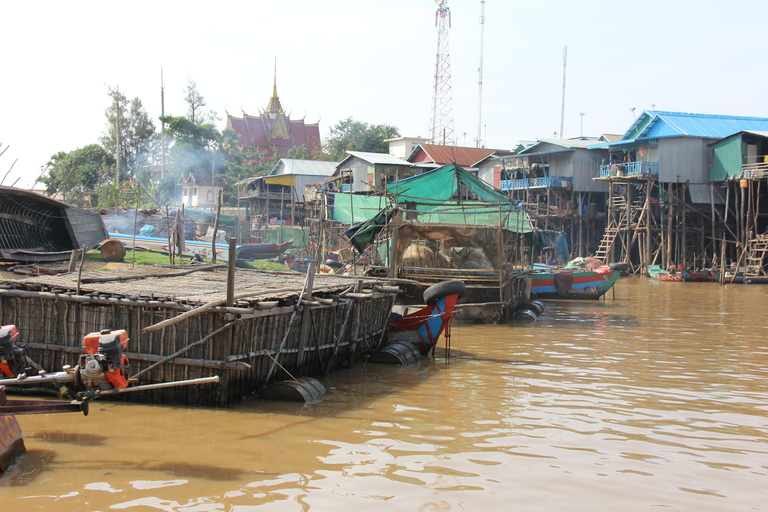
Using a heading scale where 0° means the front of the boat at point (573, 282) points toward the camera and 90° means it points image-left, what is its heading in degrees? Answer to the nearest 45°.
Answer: approximately 270°

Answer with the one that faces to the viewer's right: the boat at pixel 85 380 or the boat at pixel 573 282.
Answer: the boat at pixel 573 282

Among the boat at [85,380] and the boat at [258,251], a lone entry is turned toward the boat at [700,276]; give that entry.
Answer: the boat at [258,251]

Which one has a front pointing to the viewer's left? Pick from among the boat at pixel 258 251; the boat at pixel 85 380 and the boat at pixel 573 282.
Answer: the boat at pixel 85 380

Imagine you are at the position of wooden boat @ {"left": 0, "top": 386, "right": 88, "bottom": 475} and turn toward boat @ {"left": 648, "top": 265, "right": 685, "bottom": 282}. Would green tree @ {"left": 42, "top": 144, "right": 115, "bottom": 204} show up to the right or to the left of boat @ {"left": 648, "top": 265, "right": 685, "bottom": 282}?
left

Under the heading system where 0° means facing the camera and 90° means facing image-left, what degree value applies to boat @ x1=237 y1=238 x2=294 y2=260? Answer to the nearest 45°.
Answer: approximately 270°

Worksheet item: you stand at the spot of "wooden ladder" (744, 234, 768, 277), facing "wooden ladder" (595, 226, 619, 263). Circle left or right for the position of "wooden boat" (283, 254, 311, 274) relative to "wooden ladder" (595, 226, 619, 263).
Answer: left

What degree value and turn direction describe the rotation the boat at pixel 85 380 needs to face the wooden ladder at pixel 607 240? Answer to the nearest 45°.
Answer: approximately 135° to its right

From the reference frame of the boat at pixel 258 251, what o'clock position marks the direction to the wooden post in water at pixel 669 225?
The wooden post in water is roughly at 12 o'clock from the boat.

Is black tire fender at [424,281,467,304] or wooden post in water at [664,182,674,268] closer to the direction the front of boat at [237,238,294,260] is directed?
the wooden post in water

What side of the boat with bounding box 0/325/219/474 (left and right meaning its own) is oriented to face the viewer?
left

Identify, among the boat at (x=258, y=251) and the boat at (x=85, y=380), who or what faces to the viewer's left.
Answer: the boat at (x=85, y=380)

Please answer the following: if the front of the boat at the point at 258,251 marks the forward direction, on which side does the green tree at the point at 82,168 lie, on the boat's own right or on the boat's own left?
on the boat's own left

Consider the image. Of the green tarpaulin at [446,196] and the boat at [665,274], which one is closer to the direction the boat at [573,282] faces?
the boat
